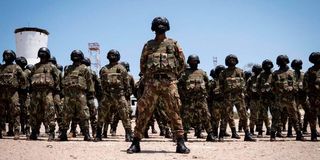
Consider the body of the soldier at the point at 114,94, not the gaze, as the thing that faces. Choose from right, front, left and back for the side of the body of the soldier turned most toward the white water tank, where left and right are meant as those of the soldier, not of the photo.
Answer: back

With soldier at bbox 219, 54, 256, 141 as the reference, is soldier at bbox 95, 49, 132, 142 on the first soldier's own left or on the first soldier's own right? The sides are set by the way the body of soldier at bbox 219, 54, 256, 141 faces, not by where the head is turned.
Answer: on the first soldier's own right

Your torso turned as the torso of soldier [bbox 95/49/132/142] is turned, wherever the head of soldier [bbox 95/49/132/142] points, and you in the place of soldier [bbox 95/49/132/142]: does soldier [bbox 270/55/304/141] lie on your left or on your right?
on your left
